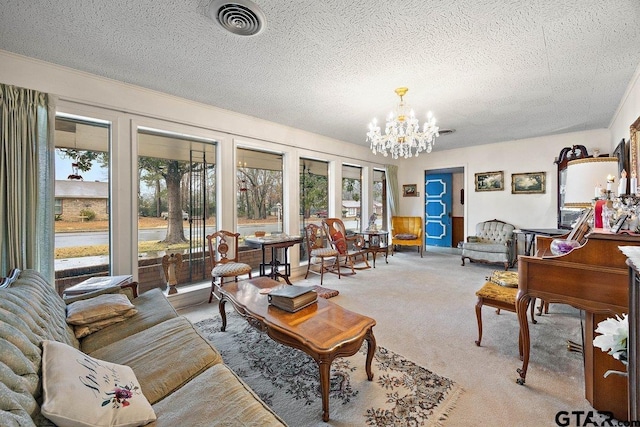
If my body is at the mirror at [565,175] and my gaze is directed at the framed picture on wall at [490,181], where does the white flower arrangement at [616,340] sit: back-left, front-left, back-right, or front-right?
back-left

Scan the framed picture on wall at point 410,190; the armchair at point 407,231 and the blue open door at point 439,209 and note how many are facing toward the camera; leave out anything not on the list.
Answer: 3

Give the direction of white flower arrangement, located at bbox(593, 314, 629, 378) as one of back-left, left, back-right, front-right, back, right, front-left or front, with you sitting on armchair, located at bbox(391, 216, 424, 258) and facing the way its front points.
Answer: front

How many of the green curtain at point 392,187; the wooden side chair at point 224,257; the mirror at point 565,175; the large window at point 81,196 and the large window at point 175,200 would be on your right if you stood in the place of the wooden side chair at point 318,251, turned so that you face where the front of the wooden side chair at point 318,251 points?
3

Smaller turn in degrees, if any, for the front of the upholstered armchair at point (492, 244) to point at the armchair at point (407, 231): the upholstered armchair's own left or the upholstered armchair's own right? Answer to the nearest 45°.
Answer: approximately 45° to the upholstered armchair's own right

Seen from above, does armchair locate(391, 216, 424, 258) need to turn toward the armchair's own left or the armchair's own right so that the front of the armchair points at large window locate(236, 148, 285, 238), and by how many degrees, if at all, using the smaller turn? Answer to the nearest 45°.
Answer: approximately 45° to the armchair's own right

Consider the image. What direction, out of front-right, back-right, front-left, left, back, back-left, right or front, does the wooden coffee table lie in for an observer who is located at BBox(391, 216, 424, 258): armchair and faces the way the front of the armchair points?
front

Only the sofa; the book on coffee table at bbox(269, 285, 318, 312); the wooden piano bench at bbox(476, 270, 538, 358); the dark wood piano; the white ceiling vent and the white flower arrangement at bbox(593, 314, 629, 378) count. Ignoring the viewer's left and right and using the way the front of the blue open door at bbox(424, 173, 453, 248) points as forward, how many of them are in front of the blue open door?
6

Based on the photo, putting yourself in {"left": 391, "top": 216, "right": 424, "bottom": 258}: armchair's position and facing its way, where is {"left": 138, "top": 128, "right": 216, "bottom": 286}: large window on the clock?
The large window is roughly at 1 o'clock from the armchair.

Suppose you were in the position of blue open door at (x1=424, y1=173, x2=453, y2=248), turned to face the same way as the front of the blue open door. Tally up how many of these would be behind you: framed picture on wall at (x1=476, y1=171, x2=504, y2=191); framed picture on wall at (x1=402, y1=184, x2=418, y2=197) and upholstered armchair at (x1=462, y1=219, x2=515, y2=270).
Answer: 0

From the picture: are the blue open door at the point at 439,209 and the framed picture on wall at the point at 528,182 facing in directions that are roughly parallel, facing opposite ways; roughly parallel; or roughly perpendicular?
roughly parallel

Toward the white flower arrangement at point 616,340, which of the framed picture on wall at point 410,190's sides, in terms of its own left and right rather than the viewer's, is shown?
front

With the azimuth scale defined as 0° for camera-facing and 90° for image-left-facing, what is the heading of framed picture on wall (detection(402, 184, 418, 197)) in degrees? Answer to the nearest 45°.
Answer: approximately 0°

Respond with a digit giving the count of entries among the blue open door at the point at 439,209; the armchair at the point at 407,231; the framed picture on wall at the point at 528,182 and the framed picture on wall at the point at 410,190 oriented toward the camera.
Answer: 4

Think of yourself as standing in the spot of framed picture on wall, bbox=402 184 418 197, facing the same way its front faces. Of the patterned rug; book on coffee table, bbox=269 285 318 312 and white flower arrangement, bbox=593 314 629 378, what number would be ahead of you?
3

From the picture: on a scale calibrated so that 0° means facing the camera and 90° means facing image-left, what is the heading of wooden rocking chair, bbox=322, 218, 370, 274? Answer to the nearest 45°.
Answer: approximately 315°

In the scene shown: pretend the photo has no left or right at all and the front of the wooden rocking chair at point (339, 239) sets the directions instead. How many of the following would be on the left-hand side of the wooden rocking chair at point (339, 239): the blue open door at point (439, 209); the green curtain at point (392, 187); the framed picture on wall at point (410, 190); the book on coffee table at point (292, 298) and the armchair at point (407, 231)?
4

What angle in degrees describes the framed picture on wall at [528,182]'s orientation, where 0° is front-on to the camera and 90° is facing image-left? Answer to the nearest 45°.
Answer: approximately 0°

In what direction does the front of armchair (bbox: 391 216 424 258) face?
toward the camera

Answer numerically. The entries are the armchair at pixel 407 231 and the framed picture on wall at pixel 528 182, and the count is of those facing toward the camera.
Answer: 2
